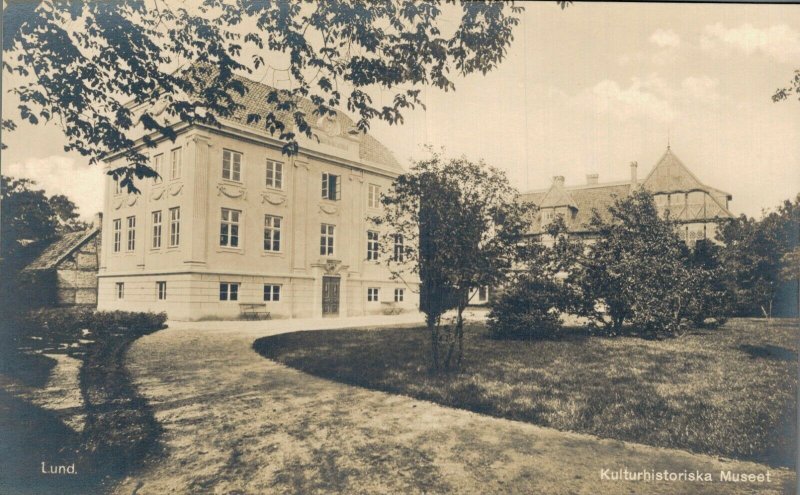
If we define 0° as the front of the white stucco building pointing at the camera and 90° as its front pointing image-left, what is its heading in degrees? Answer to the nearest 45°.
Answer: approximately 315°

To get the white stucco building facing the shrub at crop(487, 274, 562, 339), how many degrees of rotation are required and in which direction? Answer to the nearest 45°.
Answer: approximately 45° to its left

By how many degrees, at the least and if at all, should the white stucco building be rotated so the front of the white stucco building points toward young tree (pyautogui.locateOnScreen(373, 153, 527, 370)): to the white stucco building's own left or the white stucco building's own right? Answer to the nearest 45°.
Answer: approximately 45° to the white stucco building's own left

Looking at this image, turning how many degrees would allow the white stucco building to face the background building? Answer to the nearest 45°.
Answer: approximately 45° to its left

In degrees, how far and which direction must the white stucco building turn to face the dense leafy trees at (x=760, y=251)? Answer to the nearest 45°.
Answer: approximately 45° to its left

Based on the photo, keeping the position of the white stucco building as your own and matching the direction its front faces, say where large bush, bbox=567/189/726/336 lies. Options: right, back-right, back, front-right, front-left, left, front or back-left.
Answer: front-left

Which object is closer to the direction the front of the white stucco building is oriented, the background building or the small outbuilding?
the background building

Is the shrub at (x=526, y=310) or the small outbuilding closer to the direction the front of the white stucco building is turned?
the shrub

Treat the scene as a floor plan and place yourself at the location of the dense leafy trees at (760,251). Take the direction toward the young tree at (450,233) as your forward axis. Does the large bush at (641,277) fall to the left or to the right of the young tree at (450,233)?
right

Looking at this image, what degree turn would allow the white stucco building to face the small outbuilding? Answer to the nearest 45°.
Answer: approximately 135° to its right

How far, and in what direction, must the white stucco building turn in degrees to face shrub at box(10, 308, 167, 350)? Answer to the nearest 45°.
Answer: approximately 135° to its right
